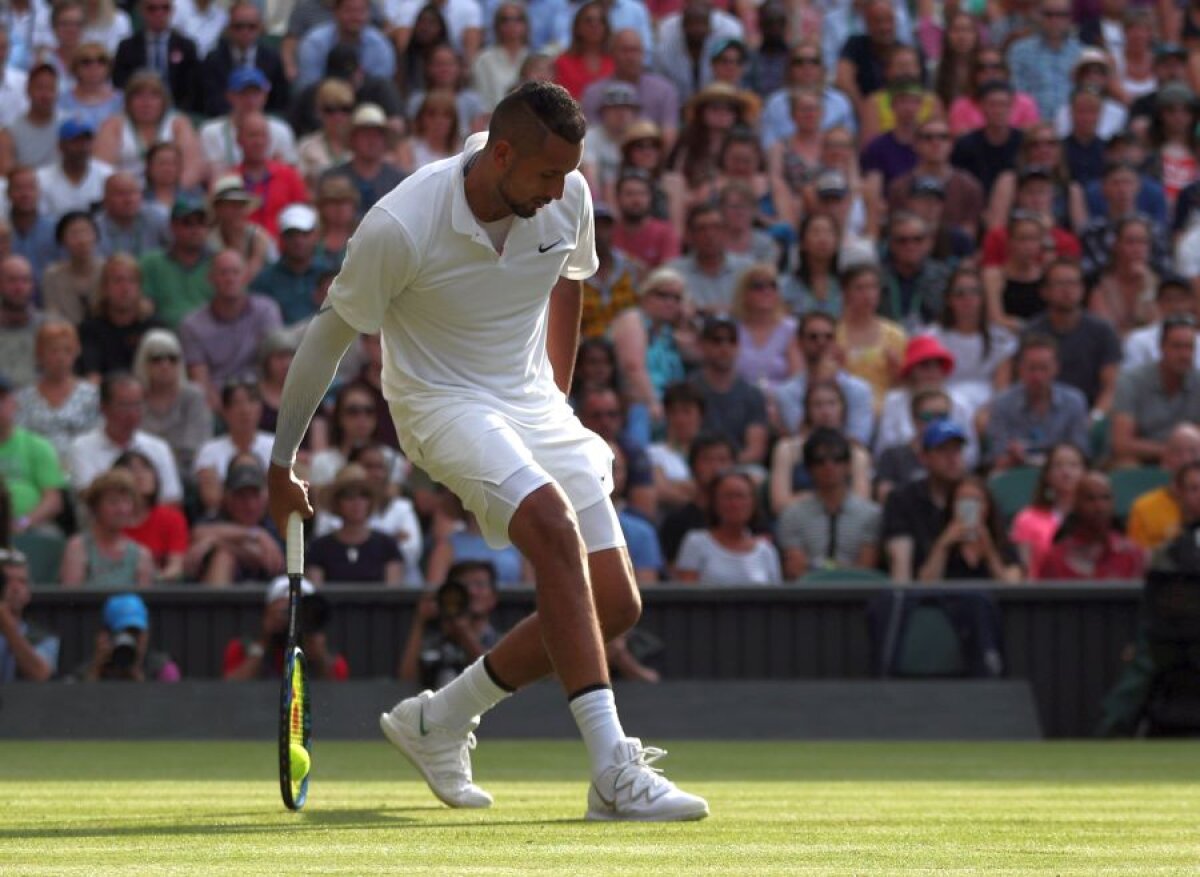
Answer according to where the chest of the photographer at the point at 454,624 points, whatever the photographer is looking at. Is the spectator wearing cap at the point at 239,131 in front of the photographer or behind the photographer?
behind

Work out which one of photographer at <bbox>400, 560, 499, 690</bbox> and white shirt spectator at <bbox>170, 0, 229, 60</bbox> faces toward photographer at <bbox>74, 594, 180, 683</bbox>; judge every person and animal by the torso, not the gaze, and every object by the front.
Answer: the white shirt spectator

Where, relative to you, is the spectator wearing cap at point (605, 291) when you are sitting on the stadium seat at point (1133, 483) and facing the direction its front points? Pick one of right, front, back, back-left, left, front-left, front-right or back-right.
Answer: right

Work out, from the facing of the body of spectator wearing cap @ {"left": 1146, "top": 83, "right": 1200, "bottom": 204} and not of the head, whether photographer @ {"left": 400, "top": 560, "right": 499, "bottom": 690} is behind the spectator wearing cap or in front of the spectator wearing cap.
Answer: in front

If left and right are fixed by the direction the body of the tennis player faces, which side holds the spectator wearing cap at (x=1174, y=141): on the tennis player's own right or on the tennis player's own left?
on the tennis player's own left

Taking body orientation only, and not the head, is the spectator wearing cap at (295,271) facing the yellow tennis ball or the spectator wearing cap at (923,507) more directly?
the yellow tennis ball

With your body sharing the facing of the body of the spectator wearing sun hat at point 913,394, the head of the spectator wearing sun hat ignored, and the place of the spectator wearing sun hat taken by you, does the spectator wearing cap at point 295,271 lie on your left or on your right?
on your right
